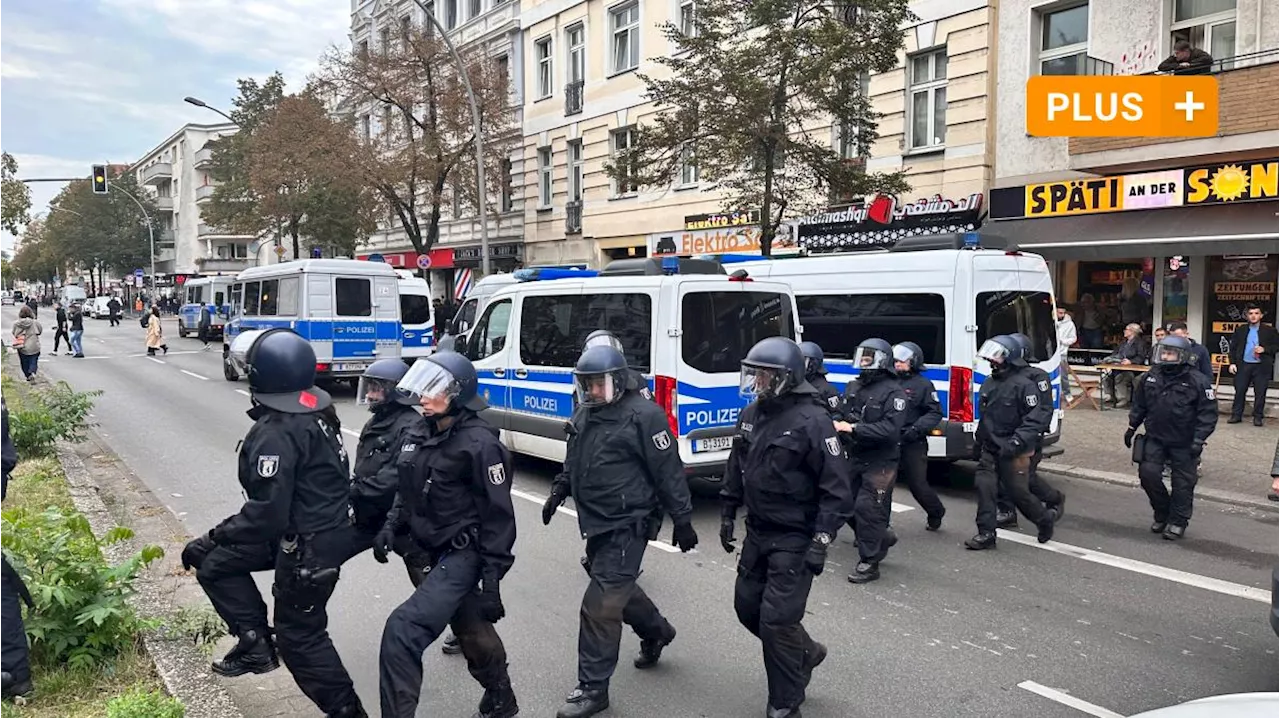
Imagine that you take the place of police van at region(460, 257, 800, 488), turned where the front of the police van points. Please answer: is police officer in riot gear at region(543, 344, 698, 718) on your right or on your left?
on your left

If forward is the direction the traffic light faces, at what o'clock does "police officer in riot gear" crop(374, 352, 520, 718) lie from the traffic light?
The police officer in riot gear is roughly at 12 o'clock from the traffic light.

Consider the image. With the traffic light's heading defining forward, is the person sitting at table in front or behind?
in front

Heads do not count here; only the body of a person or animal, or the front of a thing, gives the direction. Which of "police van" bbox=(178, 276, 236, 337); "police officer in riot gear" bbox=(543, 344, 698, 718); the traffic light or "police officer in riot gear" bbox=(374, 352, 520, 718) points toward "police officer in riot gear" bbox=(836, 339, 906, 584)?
the traffic light

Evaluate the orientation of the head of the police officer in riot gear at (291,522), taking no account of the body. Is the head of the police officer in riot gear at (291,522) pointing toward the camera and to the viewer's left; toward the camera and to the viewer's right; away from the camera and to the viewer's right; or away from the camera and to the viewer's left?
away from the camera and to the viewer's left

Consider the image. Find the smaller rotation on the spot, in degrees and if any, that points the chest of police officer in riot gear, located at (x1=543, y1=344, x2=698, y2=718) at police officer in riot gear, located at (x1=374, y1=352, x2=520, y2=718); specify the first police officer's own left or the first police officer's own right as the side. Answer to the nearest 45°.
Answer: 0° — they already face them

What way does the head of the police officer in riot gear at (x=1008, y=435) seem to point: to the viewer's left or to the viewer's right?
to the viewer's left

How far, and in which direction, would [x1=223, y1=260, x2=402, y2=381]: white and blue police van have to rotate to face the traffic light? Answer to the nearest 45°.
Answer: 0° — it already faces it

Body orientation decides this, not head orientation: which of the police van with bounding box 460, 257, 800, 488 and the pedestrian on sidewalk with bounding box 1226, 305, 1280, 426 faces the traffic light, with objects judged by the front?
the police van

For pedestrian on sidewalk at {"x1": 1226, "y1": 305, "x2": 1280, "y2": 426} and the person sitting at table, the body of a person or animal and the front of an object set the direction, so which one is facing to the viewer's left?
the person sitting at table

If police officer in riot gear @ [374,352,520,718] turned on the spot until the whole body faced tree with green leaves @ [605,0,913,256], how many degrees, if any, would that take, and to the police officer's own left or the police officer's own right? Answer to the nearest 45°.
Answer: approximately 180°

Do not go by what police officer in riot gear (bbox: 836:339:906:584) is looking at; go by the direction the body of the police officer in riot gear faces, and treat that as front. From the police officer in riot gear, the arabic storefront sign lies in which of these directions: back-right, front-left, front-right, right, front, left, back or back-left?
back-right

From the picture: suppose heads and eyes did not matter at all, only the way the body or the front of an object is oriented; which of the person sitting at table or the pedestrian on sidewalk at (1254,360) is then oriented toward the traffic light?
the person sitting at table

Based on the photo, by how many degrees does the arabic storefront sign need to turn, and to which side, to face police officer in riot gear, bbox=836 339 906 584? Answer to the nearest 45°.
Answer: approximately 45° to its left

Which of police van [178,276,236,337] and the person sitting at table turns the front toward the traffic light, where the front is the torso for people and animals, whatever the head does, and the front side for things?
the person sitting at table
